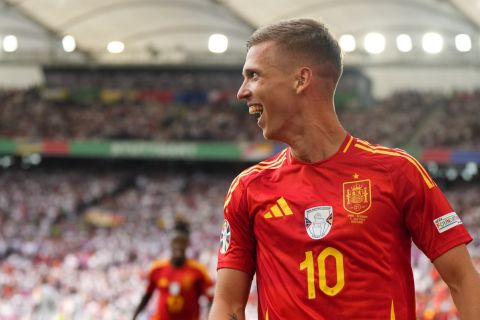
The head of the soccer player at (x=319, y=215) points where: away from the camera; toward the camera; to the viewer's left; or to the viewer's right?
to the viewer's left

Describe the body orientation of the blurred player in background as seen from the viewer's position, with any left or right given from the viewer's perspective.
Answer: facing the viewer

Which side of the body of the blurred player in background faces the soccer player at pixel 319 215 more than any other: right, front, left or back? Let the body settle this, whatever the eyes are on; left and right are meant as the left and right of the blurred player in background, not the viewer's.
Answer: front
